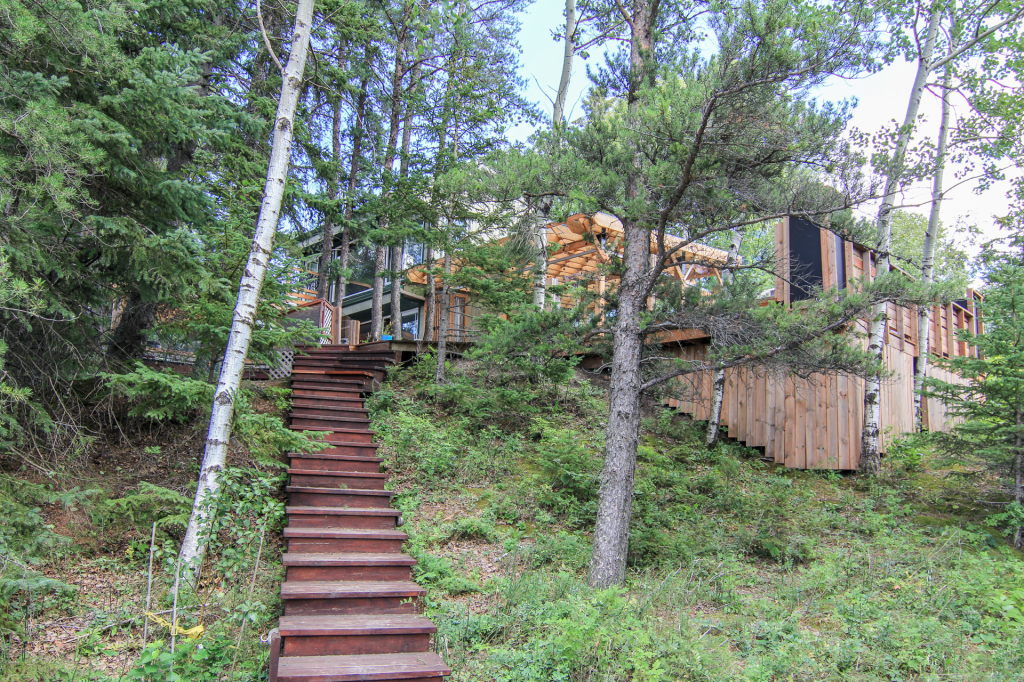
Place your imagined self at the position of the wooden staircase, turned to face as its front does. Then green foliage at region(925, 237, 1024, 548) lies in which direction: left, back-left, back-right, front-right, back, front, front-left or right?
left

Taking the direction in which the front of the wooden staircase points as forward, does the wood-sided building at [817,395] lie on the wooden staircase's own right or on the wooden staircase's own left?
on the wooden staircase's own left

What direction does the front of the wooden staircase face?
toward the camera

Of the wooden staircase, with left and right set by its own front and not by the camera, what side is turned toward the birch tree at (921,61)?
left
